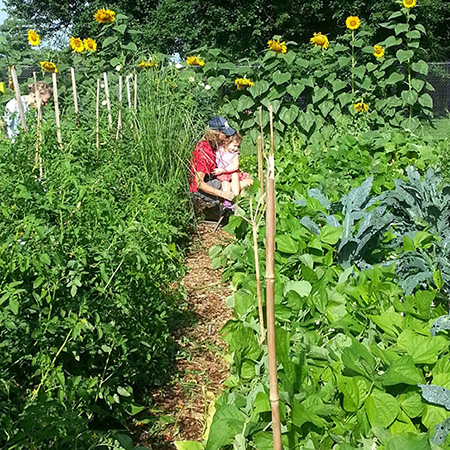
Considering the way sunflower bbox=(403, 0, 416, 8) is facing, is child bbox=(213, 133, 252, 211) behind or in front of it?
in front

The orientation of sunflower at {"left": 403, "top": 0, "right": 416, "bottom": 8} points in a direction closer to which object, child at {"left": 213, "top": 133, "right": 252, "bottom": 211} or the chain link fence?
the child

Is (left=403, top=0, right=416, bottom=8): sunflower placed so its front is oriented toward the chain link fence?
no

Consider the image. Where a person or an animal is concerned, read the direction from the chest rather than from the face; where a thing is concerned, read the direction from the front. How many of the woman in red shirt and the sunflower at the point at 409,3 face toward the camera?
1

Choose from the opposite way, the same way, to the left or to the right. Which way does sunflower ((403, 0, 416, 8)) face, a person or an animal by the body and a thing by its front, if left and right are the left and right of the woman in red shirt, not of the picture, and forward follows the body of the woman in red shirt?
to the right

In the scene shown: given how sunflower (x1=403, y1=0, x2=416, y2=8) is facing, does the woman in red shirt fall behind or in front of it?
in front

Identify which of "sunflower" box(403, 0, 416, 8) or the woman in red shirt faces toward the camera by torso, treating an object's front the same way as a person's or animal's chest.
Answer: the sunflower

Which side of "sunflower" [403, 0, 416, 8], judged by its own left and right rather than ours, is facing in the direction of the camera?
front

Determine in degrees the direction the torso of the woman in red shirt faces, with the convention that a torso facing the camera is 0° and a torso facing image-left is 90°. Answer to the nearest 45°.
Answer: approximately 270°
